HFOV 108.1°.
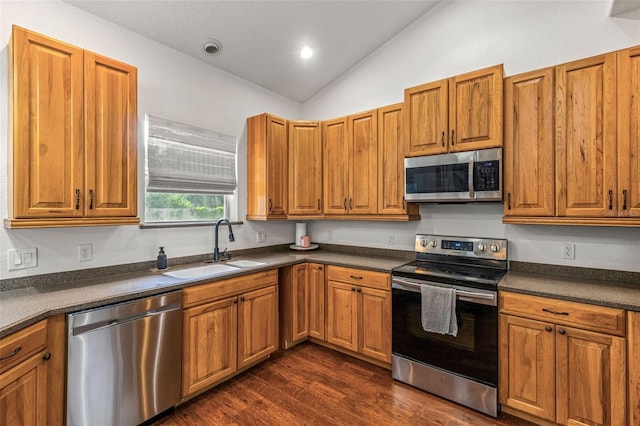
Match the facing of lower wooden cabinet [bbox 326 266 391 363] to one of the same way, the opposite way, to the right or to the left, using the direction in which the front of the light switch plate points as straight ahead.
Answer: to the right

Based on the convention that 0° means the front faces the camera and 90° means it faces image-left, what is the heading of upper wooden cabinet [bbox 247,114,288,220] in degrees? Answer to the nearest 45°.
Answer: approximately 315°

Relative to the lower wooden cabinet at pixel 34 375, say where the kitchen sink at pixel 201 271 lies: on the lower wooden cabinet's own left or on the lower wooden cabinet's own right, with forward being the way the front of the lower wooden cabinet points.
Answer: on the lower wooden cabinet's own left

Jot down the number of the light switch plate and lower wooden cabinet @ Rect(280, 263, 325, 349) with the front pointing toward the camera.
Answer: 2

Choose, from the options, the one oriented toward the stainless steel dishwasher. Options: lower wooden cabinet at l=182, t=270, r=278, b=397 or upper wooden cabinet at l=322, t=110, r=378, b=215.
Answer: the upper wooden cabinet

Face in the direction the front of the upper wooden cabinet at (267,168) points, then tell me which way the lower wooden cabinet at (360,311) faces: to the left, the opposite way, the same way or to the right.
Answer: to the right

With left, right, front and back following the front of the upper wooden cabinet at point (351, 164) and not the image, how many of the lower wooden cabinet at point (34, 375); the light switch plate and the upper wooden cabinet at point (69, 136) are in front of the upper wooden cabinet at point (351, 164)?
3

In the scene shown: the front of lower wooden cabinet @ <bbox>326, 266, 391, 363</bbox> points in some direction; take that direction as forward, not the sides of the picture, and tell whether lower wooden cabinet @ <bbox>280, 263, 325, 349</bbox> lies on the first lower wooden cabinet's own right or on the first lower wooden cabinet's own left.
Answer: on the first lower wooden cabinet's own right

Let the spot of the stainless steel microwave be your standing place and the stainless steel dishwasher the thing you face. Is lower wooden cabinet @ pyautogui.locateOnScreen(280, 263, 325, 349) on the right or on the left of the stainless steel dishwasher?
right

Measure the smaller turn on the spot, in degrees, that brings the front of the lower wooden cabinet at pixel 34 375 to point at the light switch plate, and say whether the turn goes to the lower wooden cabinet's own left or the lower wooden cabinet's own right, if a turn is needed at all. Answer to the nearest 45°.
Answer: approximately 135° to the lower wooden cabinet's own left

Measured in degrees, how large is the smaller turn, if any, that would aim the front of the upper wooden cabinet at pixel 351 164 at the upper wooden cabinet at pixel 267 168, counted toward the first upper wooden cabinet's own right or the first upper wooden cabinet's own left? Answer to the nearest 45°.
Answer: approximately 45° to the first upper wooden cabinet's own right
